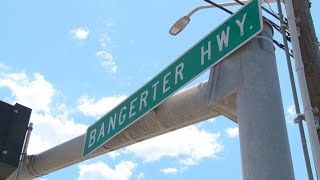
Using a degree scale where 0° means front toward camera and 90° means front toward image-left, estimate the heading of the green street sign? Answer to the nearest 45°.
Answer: approximately 45°

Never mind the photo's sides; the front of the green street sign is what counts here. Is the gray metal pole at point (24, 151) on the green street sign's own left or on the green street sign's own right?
on the green street sign's own right

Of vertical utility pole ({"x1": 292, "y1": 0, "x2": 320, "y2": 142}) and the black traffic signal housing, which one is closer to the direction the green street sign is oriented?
the black traffic signal housing

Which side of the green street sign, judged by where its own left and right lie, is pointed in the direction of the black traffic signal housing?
right
